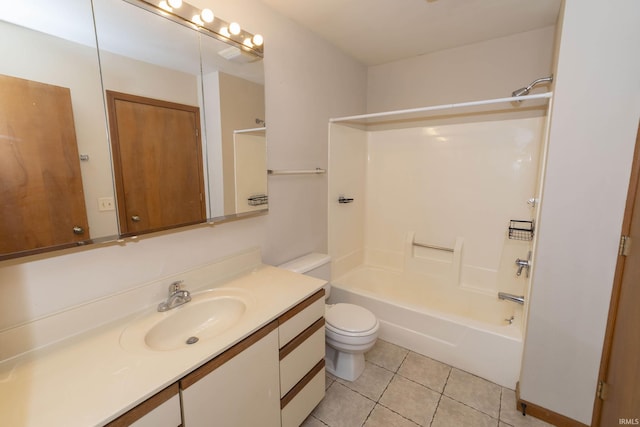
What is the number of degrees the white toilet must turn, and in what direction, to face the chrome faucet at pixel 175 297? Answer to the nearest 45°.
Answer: approximately 90° to its right

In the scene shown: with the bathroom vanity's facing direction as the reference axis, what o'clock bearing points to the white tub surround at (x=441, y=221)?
The white tub surround is roughly at 10 o'clock from the bathroom vanity.

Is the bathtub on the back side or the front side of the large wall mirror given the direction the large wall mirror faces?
on the front side

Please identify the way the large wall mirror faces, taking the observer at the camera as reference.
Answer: facing the viewer and to the right of the viewer

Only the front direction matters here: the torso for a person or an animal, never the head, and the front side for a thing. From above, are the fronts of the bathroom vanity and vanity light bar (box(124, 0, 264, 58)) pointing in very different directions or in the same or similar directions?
same or similar directions

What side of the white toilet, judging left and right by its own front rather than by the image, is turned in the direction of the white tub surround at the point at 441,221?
left

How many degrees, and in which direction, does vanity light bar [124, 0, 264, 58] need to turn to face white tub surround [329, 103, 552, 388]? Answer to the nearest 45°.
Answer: approximately 45° to its left

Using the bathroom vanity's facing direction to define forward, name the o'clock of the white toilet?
The white toilet is roughly at 10 o'clock from the bathroom vanity.

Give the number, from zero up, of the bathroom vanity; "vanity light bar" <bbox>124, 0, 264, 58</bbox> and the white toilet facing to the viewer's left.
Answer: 0

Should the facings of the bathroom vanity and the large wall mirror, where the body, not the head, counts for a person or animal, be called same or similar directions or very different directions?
same or similar directions
